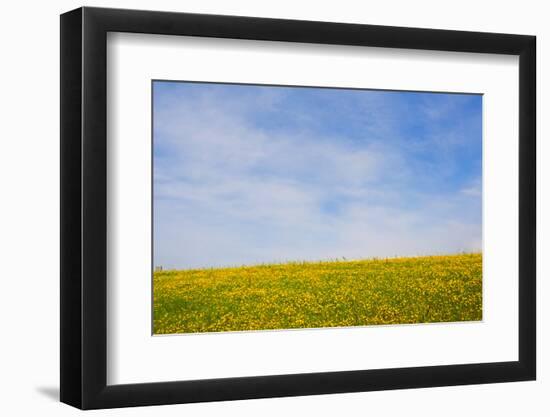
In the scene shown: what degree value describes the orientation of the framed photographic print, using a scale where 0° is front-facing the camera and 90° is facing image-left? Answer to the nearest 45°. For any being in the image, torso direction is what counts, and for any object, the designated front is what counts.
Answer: approximately 315°
